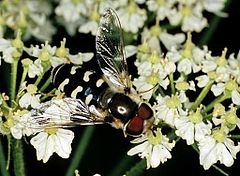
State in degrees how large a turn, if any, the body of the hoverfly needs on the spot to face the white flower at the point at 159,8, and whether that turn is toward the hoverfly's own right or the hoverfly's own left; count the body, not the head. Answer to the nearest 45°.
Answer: approximately 90° to the hoverfly's own left

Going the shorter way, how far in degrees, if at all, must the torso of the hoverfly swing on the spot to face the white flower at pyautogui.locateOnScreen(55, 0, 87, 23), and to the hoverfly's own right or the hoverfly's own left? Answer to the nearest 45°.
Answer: approximately 135° to the hoverfly's own left

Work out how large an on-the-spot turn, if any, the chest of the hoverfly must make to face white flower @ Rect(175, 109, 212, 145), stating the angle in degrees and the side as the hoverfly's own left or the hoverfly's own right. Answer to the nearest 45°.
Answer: approximately 45° to the hoverfly's own left

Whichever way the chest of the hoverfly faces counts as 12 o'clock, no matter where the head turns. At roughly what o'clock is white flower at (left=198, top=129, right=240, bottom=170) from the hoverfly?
The white flower is roughly at 11 o'clock from the hoverfly.

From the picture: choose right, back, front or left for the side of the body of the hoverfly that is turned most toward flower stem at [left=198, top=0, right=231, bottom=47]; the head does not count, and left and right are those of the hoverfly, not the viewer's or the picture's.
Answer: left

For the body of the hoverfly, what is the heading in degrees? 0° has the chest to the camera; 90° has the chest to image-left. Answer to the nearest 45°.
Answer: approximately 315°

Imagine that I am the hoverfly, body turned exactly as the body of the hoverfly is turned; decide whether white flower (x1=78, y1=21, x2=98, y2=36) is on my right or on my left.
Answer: on my left

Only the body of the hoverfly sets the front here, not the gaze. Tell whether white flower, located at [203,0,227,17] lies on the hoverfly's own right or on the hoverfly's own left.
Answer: on the hoverfly's own left

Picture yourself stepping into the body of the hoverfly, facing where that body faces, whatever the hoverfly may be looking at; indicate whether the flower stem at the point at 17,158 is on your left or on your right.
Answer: on your right

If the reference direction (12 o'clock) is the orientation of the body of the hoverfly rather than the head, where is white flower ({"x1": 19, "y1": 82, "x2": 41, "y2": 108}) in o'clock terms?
The white flower is roughly at 5 o'clock from the hoverfly.
